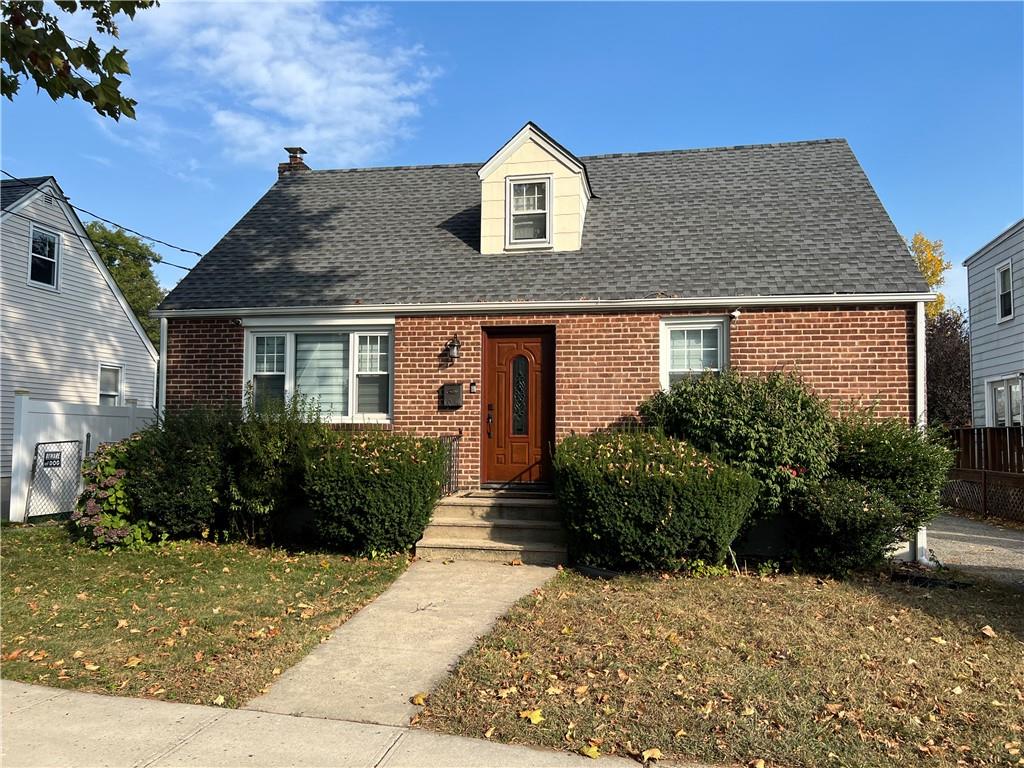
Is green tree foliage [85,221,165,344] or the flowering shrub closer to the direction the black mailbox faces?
the flowering shrub

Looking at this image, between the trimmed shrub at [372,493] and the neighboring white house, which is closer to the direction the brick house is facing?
the trimmed shrub

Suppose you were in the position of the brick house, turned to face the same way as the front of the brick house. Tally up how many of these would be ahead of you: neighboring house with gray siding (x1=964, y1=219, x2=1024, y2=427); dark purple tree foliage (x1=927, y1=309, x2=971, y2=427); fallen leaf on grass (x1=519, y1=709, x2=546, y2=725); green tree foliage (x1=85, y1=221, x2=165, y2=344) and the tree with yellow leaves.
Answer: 1

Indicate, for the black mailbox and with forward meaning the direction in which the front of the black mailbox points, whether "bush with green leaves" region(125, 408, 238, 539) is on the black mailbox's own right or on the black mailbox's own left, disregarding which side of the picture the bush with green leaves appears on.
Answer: on the black mailbox's own right

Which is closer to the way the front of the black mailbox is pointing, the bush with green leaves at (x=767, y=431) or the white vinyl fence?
the bush with green leaves

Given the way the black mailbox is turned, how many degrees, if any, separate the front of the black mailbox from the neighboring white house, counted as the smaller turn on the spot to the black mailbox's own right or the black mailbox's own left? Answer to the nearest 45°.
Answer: approximately 135° to the black mailbox's own right

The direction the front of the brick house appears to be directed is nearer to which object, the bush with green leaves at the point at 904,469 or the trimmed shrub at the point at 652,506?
the trimmed shrub

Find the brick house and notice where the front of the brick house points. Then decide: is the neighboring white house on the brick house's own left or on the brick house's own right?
on the brick house's own right

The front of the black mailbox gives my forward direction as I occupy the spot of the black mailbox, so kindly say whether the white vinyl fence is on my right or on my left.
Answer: on my right

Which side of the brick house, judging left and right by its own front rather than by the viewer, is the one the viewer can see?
front

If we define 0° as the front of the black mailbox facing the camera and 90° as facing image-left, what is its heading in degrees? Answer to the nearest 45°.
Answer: approximately 0°

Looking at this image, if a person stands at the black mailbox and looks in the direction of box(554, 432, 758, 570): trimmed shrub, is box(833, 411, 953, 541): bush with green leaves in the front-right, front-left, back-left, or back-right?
front-left

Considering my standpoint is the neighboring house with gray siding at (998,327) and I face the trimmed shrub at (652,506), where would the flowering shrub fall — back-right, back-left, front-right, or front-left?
front-right

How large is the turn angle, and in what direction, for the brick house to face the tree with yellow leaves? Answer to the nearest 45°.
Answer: approximately 135° to its left

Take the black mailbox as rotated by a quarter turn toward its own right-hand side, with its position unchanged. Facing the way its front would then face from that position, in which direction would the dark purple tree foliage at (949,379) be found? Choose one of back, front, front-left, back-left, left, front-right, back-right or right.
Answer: back-right

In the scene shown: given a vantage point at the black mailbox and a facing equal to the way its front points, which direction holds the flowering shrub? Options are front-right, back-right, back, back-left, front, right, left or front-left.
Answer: right

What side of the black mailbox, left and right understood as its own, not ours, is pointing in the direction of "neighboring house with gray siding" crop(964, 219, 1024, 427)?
left

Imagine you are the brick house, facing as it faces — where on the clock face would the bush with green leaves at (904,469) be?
The bush with green leaves is roughly at 10 o'clock from the brick house.
